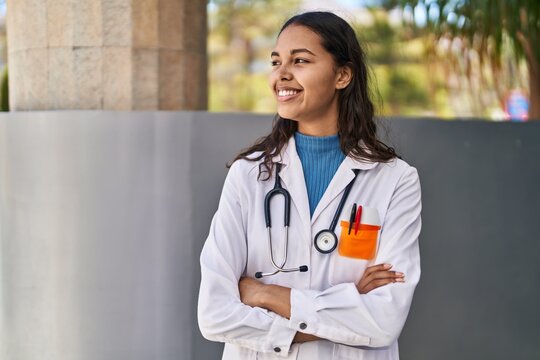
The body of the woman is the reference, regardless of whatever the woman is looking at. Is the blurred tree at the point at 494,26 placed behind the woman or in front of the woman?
behind

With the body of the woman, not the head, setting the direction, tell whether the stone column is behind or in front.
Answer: behind

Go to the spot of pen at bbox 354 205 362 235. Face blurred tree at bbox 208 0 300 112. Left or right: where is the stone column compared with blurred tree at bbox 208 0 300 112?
left

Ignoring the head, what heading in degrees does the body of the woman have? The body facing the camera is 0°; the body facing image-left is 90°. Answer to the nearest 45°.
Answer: approximately 0°

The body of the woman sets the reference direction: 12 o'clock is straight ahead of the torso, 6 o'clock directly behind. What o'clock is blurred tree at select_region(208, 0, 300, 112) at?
The blurred tree is roughly at 6 o'clock from the woman.
